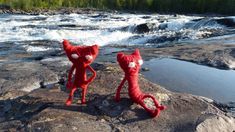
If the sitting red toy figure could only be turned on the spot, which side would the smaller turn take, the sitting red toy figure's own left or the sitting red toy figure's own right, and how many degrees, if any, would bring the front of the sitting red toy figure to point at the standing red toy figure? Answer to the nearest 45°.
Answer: approximately 135° to the sitting red toy figure's own right

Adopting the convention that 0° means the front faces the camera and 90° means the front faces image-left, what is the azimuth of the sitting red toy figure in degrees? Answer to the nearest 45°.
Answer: approximately 315°

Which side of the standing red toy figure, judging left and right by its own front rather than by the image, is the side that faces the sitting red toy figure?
left

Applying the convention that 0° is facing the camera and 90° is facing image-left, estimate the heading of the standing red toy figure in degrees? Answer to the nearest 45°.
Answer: approximately 0°
